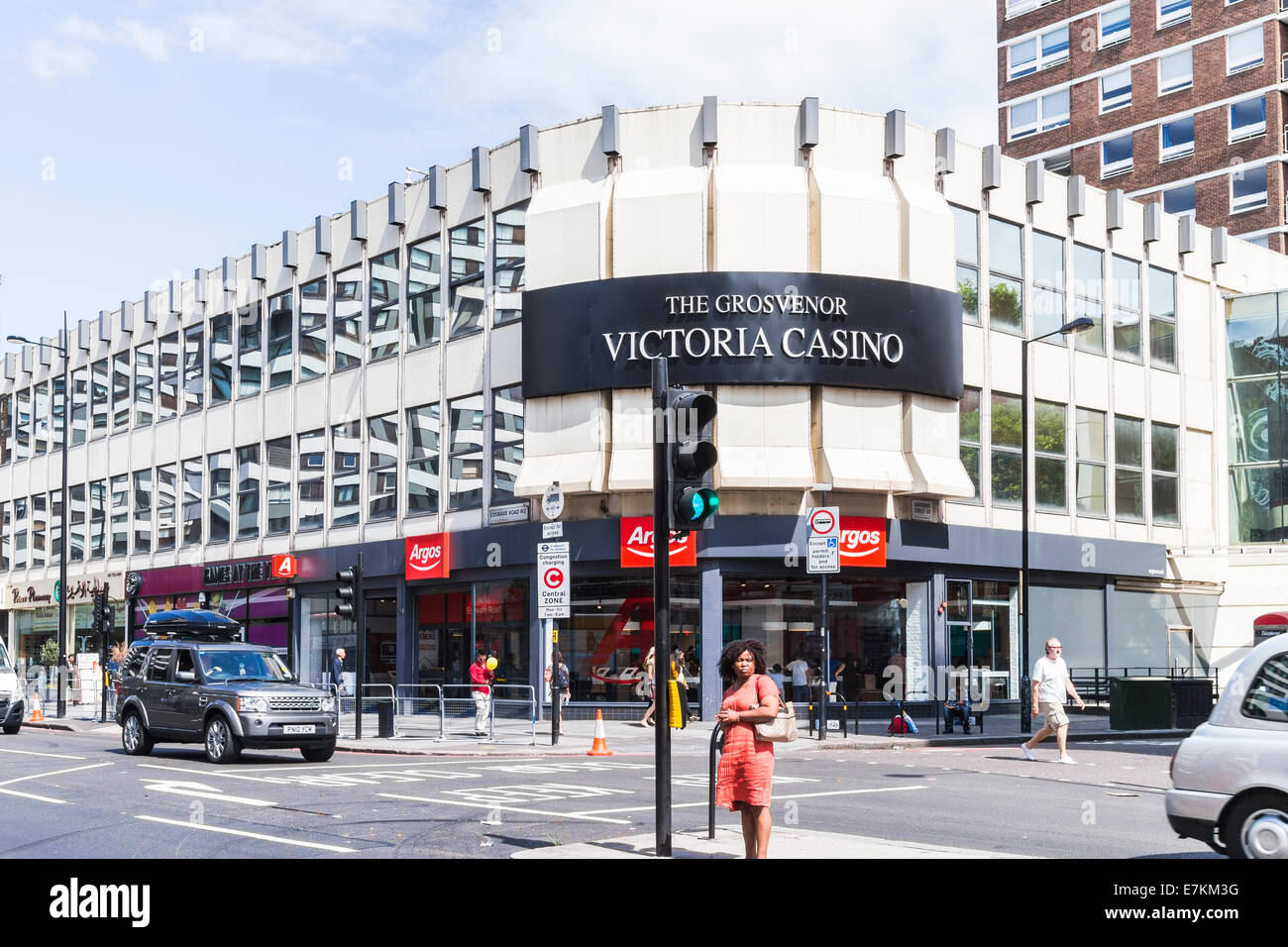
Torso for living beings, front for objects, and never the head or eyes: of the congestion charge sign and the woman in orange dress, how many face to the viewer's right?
0

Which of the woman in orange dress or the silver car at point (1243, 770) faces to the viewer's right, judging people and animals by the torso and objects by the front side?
the silver car

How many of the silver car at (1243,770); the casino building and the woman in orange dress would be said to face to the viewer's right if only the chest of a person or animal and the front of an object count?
1

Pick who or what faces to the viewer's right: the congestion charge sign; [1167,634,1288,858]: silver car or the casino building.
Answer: the silver car

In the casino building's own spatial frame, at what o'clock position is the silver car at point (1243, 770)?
The silver car is roughly at 12 o'clock from the casino building.

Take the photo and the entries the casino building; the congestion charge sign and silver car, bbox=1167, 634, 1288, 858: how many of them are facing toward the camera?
2
